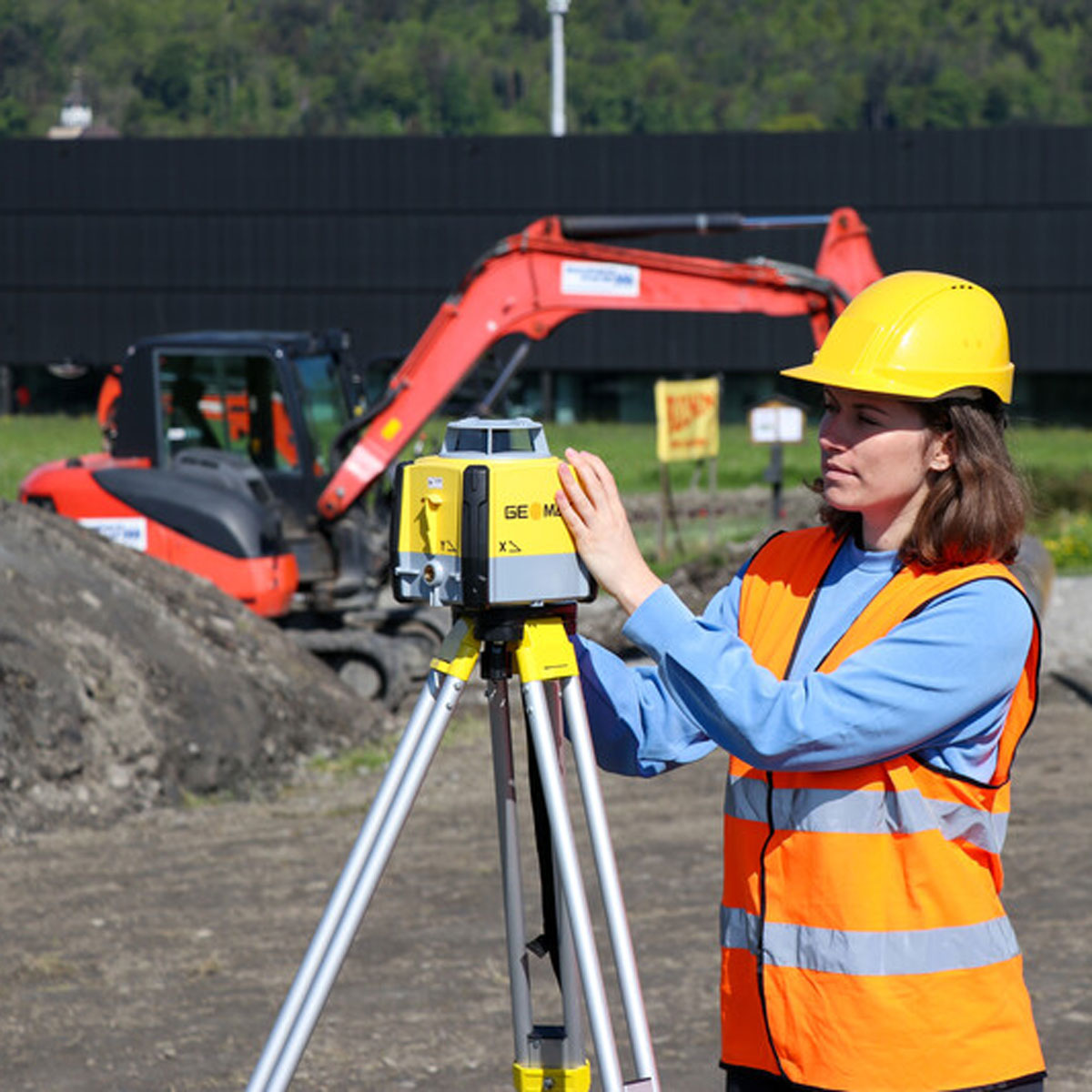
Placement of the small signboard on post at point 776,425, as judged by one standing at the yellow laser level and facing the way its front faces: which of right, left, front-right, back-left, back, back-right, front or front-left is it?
back-left

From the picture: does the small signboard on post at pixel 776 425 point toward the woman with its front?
yes

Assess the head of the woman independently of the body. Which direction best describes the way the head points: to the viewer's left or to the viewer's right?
to the viewer's left

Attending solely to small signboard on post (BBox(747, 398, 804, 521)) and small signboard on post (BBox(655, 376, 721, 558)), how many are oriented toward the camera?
2

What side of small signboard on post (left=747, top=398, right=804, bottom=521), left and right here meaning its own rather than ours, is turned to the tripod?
front

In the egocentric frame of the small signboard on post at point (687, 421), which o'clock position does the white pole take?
The white pole is roughly at 6 o'clock from the small signboard on post.

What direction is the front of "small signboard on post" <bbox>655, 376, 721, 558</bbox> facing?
toward the camera

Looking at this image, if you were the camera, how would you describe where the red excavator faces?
facing the viewer and to the right of the viewer

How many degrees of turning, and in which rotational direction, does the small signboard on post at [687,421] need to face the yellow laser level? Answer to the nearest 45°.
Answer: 0° — it already faces it

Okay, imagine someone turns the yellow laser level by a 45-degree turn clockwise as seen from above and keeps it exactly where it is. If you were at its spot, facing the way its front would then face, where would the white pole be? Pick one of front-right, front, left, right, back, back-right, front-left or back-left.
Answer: back

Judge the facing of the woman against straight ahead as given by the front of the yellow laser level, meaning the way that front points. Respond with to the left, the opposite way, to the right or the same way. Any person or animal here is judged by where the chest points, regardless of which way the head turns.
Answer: to the right

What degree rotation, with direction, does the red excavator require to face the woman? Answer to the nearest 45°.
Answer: approximately 45° to its right

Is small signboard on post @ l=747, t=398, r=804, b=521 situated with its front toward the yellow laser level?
yes
